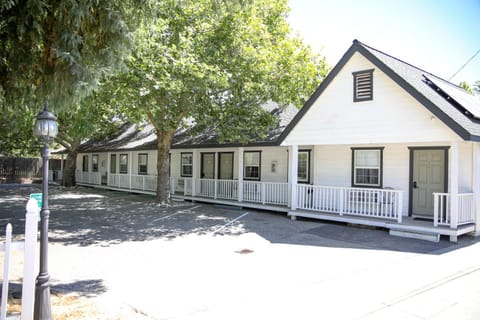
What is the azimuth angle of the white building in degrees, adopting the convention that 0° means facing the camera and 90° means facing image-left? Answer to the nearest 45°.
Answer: approximately 45°

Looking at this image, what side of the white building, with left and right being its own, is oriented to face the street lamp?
front
